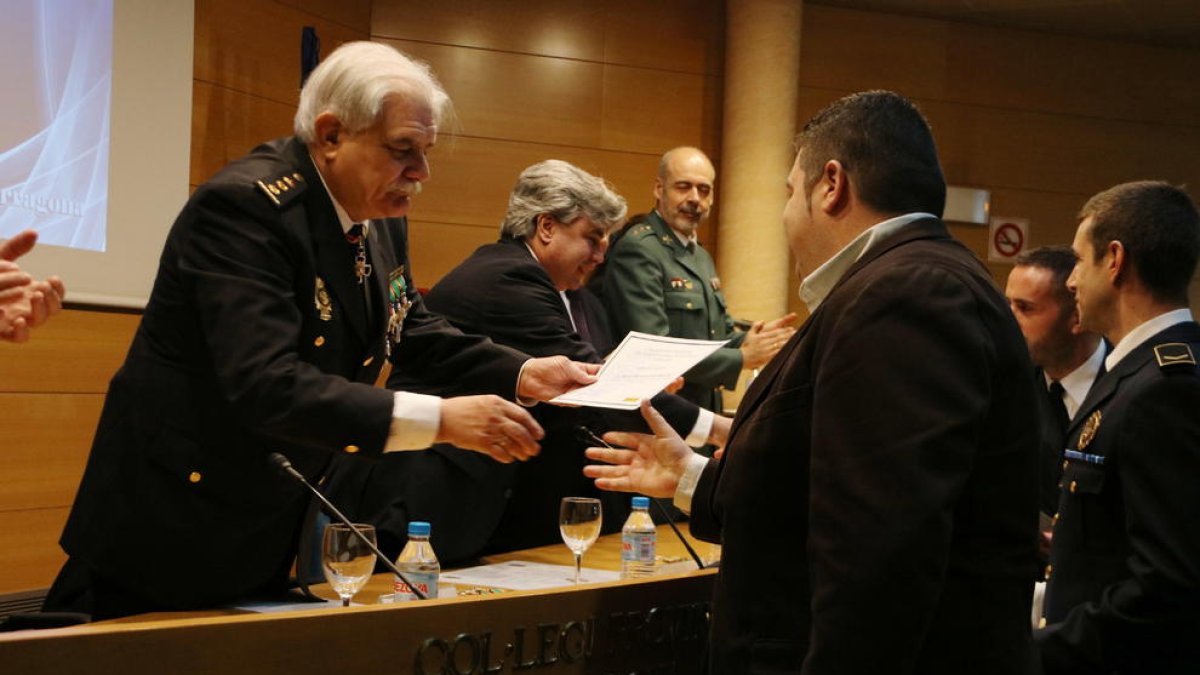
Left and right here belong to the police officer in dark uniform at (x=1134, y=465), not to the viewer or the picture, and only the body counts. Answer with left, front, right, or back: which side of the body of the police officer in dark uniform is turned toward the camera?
left

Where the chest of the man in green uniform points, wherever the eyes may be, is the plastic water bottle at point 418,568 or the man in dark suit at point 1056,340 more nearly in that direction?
the man in dark suit

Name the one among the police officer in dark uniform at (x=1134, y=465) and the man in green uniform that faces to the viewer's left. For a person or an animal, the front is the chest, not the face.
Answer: the police officer in dark uniform

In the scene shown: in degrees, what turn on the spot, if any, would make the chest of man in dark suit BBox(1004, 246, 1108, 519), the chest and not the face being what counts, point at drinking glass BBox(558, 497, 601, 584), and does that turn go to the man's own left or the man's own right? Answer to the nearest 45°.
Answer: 0° — they already face it

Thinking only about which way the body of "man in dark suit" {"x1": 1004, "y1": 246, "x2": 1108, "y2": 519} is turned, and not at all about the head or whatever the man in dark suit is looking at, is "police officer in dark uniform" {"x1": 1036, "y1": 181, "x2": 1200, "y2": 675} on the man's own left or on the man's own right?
on the man's own left

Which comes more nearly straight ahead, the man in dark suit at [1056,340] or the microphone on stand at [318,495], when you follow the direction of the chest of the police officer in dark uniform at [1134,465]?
the microphone on stand

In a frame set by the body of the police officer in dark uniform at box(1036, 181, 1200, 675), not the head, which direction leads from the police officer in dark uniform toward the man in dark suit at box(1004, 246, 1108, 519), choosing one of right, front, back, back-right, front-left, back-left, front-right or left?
right

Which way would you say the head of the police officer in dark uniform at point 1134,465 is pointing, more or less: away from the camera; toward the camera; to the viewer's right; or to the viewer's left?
to the viewer's left

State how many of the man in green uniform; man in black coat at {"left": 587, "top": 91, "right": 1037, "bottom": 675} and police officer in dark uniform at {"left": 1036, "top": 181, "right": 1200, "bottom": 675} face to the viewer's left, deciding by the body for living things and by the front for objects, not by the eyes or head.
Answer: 2

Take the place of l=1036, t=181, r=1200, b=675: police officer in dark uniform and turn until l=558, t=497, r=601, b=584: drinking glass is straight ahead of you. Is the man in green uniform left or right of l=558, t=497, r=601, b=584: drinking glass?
right

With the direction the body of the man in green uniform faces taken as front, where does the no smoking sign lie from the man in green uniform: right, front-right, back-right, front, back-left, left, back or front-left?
left

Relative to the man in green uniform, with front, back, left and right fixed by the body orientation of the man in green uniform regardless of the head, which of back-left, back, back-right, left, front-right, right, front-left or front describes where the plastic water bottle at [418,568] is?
front-right
